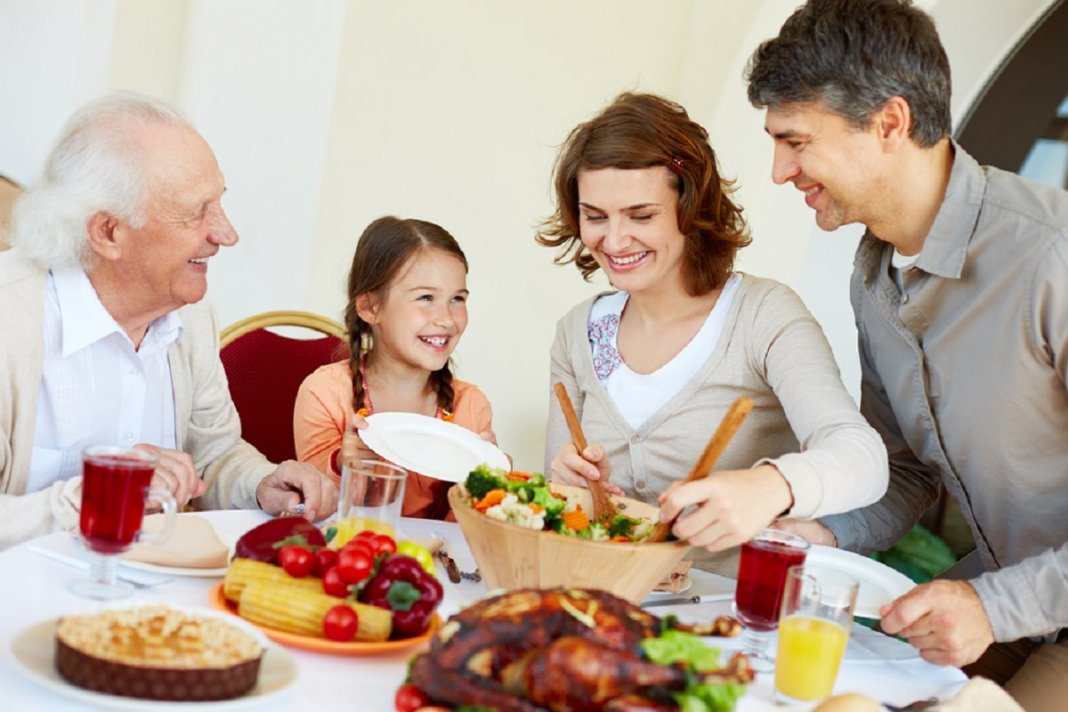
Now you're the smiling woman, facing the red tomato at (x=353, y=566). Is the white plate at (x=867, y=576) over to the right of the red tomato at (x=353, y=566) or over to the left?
left

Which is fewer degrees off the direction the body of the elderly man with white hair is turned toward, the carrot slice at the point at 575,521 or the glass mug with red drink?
the carrot slice

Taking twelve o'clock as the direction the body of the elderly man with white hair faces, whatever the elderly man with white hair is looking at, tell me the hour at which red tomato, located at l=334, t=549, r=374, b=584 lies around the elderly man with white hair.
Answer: The red tomato is roughly at 1 o'clock from the elderly man with white hair.

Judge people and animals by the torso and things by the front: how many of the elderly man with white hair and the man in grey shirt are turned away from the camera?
0

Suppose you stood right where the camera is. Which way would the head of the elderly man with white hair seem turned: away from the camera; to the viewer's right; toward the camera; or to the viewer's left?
to the viewer's right

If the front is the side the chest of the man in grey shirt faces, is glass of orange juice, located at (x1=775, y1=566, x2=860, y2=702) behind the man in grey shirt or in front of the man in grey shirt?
in front

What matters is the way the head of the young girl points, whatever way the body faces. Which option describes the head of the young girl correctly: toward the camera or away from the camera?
toward the camera

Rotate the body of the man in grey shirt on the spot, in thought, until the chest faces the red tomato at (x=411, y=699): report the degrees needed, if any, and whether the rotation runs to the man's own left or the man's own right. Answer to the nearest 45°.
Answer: approximately 45° to the man's own left

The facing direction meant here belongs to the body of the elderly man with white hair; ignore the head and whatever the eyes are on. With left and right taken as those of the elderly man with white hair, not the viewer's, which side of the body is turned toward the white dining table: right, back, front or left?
front

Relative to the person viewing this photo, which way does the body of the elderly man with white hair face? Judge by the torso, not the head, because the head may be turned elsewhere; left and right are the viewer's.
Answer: facing the viewer and to the right of the viewer

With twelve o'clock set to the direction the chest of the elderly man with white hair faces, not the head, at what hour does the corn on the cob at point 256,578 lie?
The corn on the cob is roughly at 1 o'clock from the elderly man with white hair.

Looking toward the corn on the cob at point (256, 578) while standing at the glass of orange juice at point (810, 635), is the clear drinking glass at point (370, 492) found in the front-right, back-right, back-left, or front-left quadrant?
front-right

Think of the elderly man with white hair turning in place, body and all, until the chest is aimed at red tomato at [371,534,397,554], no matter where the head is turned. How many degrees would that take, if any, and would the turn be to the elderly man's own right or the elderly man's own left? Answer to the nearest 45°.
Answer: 0° — they already face it

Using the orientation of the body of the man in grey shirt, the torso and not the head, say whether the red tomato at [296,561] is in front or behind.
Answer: in front

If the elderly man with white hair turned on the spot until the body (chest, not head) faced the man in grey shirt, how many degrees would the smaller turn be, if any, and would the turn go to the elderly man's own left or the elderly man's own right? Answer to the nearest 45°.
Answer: approximately 45° to the elderly man's own left

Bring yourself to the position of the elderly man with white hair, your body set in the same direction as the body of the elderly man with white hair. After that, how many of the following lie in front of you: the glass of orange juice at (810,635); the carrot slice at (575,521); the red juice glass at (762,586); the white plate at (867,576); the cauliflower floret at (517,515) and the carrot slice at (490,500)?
6

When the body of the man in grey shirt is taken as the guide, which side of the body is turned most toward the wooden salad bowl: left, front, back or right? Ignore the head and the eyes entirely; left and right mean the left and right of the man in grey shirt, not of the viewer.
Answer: front
